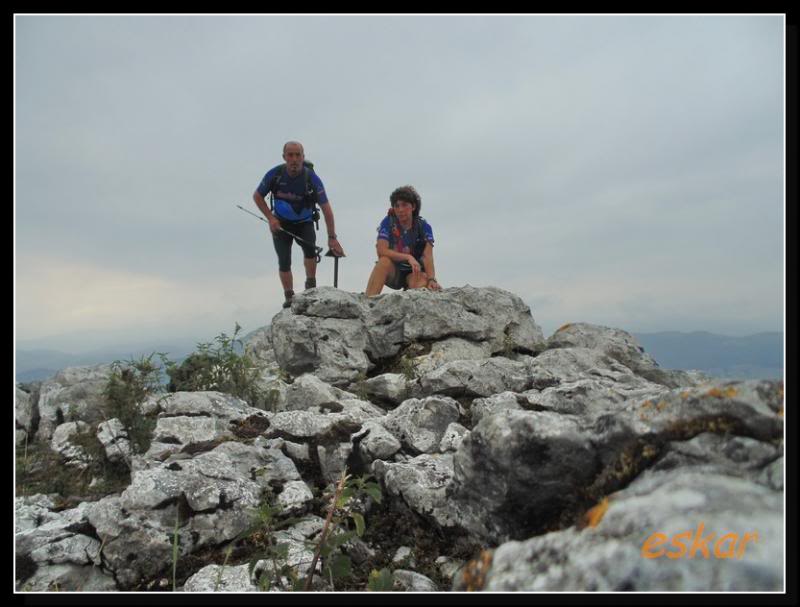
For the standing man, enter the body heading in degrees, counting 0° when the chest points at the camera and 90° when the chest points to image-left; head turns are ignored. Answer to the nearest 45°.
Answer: approximately 0°

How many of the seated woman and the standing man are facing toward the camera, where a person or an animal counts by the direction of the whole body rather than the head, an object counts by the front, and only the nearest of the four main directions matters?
2

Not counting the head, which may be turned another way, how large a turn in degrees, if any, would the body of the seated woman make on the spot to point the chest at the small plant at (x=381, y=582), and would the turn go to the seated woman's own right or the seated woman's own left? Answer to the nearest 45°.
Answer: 0° — they already face it

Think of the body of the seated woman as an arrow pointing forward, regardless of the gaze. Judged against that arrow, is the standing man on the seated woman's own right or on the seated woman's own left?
on the seated woman's own right
